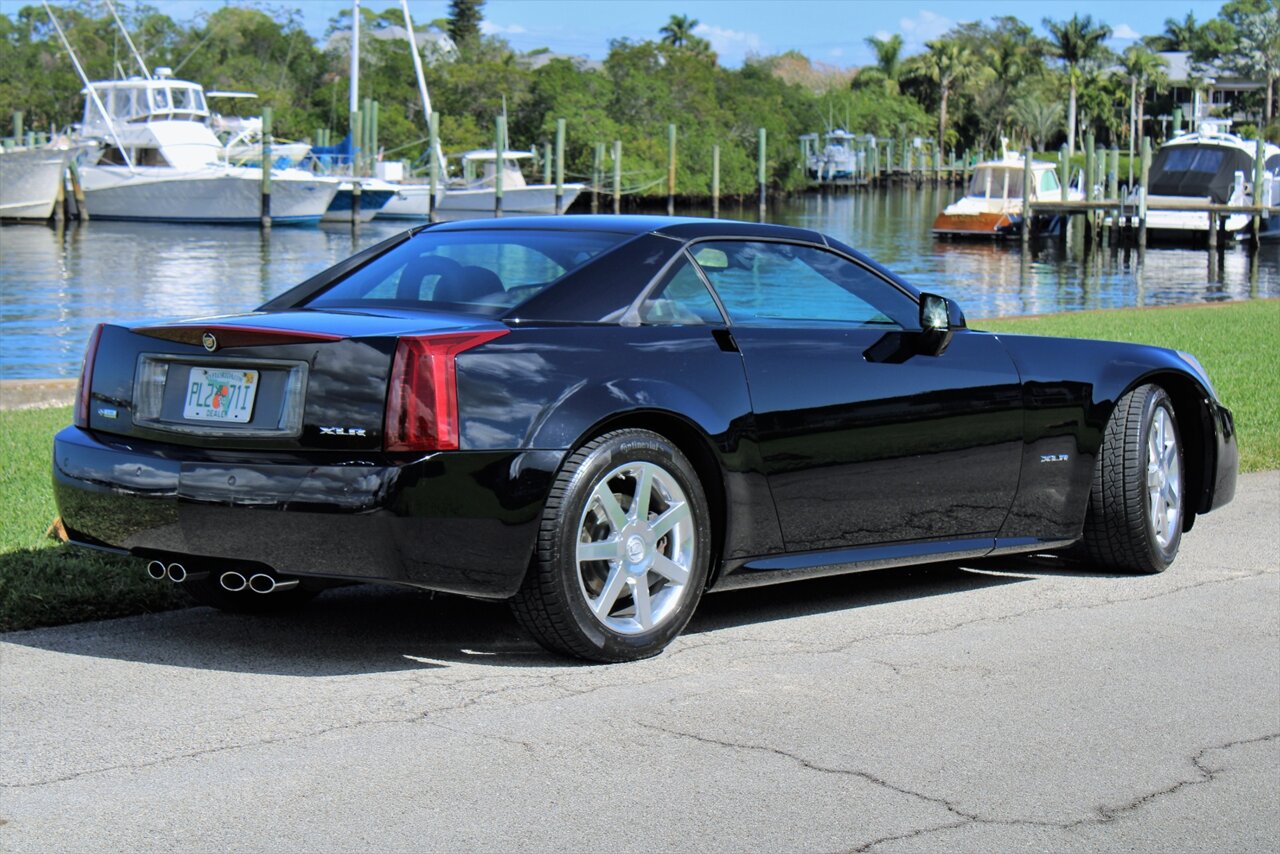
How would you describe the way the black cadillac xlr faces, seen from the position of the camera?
facing away from the viewer and to the right of the viewer
